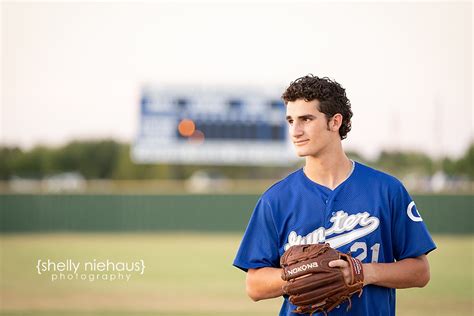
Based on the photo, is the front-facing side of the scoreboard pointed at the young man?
yes

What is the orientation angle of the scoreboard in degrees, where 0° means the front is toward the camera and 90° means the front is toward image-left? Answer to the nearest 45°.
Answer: approximately 0°
